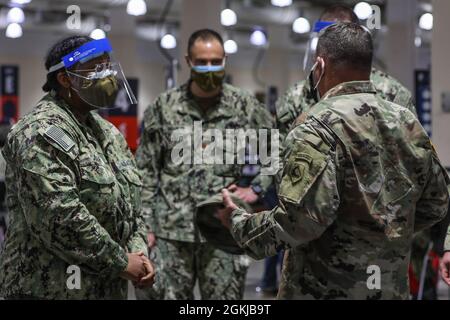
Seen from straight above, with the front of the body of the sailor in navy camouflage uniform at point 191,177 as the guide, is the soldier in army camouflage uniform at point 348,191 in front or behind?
in front

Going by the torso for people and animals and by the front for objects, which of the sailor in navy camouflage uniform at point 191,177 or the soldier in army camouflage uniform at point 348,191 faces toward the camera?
the sailor in navy camouflage uniform at point 191,177

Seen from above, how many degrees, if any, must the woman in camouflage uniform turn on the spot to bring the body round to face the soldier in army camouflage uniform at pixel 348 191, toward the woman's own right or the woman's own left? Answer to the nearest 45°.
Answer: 0° — they already face them

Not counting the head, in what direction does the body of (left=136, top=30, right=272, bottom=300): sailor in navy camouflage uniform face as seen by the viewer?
toward the camera

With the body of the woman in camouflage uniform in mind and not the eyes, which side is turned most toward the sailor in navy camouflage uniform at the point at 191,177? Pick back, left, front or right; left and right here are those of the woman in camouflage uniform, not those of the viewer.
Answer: left

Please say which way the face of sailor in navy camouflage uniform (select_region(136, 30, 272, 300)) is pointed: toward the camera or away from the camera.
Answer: toward the camera

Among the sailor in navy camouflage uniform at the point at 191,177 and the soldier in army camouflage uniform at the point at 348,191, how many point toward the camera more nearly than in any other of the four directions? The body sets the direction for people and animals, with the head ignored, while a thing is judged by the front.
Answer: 1

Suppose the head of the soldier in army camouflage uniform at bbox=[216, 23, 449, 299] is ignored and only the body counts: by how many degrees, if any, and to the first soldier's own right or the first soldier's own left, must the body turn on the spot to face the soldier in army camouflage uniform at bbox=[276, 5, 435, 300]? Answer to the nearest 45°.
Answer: approximately 45° to the first soldier's own right

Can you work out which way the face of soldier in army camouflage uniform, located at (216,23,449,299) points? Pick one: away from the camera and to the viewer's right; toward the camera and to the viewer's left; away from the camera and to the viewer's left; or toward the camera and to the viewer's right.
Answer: away from the camera and to the viewer's left

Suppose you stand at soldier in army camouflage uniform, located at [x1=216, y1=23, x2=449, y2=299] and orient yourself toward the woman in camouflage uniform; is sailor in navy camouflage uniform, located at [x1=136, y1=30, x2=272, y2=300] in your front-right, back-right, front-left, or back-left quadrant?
front-right

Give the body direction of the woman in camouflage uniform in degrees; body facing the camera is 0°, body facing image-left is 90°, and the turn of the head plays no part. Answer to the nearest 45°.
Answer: approximately 315°

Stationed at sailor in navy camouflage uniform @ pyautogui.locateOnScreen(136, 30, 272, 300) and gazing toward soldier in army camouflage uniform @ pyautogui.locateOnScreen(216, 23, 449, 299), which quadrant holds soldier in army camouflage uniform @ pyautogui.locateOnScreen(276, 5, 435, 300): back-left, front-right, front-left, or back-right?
front-left

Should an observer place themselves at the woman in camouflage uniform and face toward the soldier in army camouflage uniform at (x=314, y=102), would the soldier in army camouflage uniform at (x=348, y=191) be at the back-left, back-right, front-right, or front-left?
front-right

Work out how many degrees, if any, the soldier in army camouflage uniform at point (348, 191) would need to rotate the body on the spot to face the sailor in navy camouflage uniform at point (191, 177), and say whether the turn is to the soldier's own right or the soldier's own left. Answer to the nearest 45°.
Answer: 0° — they already face them

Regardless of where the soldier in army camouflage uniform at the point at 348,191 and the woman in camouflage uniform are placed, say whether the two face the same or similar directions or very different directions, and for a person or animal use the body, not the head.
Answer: very different directions

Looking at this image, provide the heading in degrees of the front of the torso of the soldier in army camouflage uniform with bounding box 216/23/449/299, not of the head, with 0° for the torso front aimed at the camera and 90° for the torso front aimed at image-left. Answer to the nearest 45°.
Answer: approximately 135°
